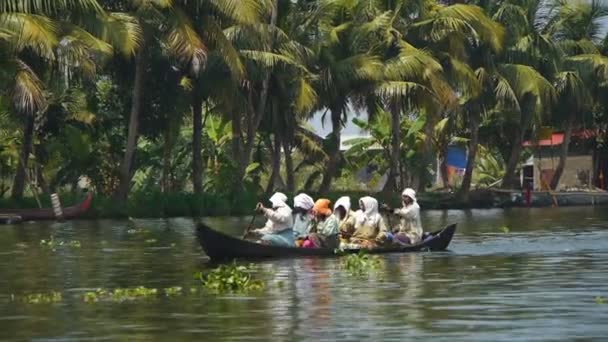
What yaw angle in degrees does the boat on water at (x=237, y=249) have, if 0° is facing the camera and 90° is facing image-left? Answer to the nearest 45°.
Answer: approximately 90°

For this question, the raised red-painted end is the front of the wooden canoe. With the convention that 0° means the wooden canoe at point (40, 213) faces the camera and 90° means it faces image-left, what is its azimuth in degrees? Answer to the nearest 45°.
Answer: approximately 270°

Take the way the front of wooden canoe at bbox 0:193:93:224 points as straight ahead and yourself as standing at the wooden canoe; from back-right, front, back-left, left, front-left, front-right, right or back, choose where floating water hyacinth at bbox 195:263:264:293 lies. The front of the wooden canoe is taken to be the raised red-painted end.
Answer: right

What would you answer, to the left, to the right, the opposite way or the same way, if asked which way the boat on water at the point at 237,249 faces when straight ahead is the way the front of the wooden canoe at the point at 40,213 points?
the opposite way

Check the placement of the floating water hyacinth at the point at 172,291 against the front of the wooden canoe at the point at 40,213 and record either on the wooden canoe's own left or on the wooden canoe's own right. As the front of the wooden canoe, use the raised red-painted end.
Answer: on the wooden canoe's own right

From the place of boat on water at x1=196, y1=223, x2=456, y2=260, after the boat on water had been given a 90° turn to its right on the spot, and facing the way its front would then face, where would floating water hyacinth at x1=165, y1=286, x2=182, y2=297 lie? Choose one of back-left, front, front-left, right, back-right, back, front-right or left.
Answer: back

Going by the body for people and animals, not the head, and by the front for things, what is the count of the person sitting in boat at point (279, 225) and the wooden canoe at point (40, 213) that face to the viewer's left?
1

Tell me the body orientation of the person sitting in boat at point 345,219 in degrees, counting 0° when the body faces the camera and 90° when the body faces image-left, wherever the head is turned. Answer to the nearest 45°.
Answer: approximately 45°

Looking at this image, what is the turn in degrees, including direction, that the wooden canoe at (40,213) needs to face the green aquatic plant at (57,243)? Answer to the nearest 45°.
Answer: approximately 90° to its right

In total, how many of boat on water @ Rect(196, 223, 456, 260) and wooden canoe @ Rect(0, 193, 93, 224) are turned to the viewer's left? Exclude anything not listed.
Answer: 1

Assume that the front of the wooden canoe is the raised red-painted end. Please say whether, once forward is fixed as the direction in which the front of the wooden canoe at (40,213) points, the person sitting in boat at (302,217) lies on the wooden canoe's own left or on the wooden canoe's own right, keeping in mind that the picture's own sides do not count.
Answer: on the wooden canoe's own right

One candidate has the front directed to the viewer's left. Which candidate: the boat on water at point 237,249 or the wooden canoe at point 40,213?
the boat on water

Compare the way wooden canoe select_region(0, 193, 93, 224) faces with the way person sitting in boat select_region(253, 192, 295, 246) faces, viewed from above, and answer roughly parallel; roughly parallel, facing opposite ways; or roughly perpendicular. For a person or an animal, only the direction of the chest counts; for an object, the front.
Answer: roughly parallel, facing opposite ways
